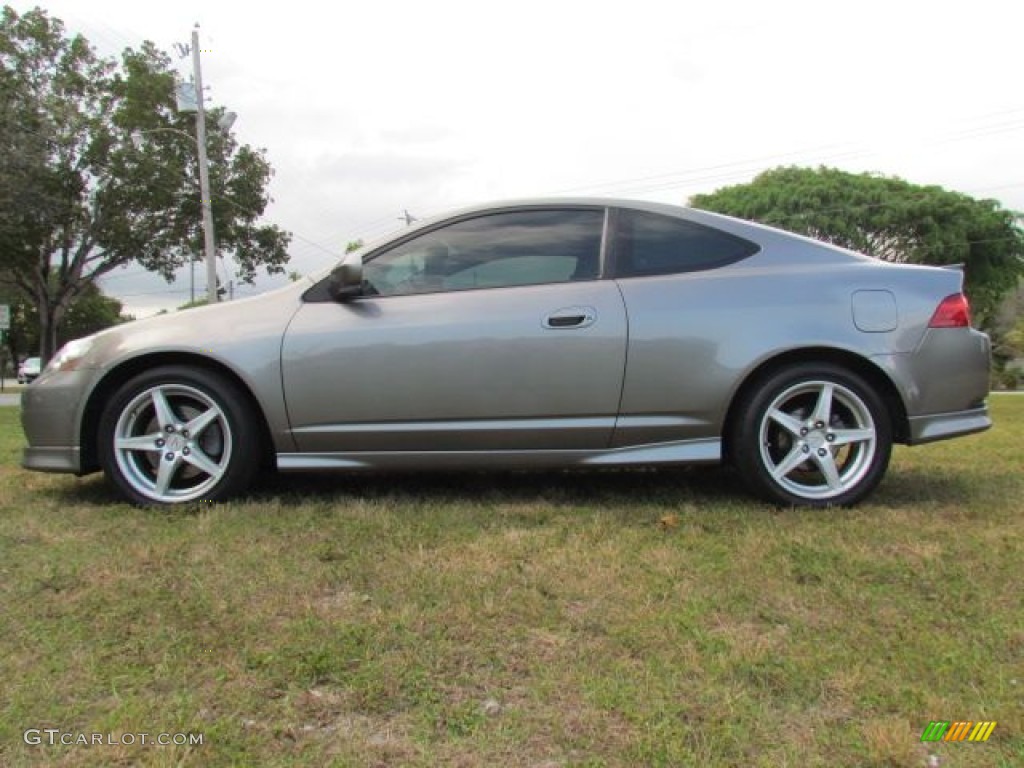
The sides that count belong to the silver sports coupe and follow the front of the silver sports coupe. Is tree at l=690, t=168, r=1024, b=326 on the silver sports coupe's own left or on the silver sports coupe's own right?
on the silver sports coupe's own right

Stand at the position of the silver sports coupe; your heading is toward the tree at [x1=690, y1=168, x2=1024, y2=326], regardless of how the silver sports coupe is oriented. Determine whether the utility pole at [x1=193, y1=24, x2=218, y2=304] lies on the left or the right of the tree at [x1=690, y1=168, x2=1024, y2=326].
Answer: left

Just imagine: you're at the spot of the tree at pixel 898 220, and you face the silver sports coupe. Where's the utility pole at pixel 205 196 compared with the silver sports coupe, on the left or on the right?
right

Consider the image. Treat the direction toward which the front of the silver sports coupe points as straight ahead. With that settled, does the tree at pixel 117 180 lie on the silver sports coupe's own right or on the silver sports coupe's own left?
on the silver sports coupe's own right

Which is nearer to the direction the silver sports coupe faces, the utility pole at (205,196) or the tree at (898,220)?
the utility pole

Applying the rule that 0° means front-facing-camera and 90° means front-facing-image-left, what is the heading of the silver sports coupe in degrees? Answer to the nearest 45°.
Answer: approximately 90°

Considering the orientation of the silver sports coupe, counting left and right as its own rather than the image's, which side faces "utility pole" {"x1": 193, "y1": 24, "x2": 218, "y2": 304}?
right

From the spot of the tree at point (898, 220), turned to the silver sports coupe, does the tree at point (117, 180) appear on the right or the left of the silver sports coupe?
right
